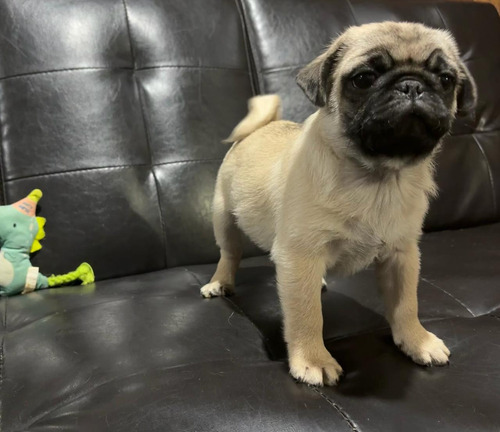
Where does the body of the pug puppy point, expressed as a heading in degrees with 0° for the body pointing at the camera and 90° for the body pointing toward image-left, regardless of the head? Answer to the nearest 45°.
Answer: approximately 315°

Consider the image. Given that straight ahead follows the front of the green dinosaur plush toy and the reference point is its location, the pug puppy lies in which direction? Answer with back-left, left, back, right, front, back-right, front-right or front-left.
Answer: back-left

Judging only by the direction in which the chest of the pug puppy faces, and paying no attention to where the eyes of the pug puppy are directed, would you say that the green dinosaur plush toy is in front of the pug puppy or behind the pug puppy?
behind
